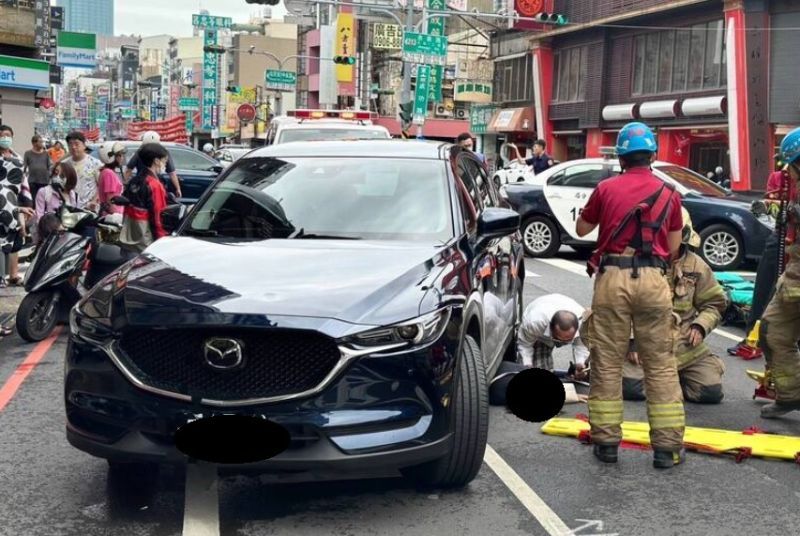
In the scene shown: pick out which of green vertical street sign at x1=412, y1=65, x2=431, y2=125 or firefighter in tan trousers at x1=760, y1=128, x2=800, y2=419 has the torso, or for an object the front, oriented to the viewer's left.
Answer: the firefighter in tan trousers

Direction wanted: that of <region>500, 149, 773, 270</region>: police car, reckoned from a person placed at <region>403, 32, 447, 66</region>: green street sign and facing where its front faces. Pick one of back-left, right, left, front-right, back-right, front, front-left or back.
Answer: front

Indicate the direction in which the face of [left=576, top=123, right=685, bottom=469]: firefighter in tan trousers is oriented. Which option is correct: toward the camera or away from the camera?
away from the camera

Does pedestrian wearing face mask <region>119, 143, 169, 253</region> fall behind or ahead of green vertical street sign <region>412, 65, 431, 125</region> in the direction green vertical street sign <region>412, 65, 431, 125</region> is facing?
ahead

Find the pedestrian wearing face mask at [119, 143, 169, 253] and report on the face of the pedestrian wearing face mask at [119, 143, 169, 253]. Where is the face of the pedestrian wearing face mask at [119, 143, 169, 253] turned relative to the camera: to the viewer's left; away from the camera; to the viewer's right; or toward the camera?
to the viewer's right

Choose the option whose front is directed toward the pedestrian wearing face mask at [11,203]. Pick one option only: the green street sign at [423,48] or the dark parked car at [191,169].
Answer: the green street sign

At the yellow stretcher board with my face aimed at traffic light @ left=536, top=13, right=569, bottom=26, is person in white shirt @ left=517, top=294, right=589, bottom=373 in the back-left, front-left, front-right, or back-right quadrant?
front-left

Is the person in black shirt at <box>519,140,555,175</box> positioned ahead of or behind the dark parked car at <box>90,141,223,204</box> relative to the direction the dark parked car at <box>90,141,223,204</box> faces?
ahead

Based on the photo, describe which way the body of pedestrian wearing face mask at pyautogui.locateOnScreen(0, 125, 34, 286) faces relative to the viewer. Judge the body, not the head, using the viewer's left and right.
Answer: facing the viewer

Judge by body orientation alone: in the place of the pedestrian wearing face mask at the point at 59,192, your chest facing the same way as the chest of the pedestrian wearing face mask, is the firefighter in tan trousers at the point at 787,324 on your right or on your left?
on your left

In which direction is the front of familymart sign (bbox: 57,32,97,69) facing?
toward the camera

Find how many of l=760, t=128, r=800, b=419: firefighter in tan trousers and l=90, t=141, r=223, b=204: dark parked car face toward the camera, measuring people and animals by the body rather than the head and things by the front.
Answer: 0
